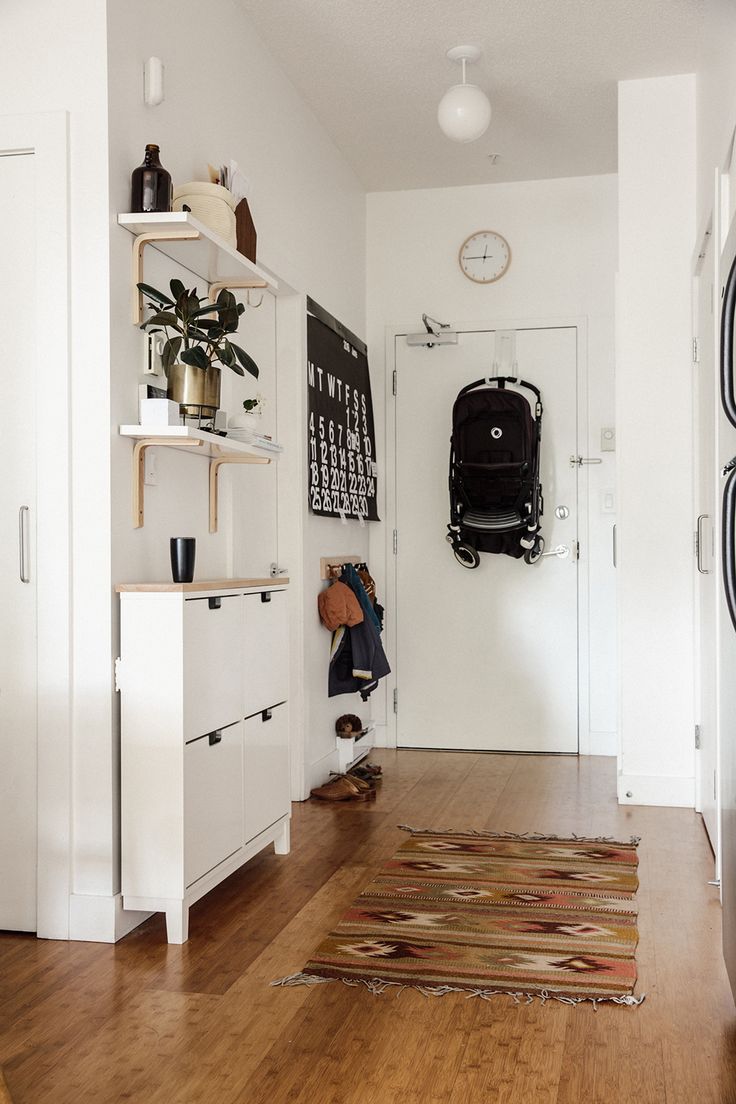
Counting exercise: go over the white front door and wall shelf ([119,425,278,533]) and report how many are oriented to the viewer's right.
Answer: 1

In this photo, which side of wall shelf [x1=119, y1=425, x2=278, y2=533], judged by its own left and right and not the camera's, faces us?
right

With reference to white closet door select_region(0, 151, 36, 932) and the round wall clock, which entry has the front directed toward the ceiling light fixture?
the round wall clock

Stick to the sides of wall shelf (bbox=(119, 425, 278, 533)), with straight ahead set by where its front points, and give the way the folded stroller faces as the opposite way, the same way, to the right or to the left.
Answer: to the right
